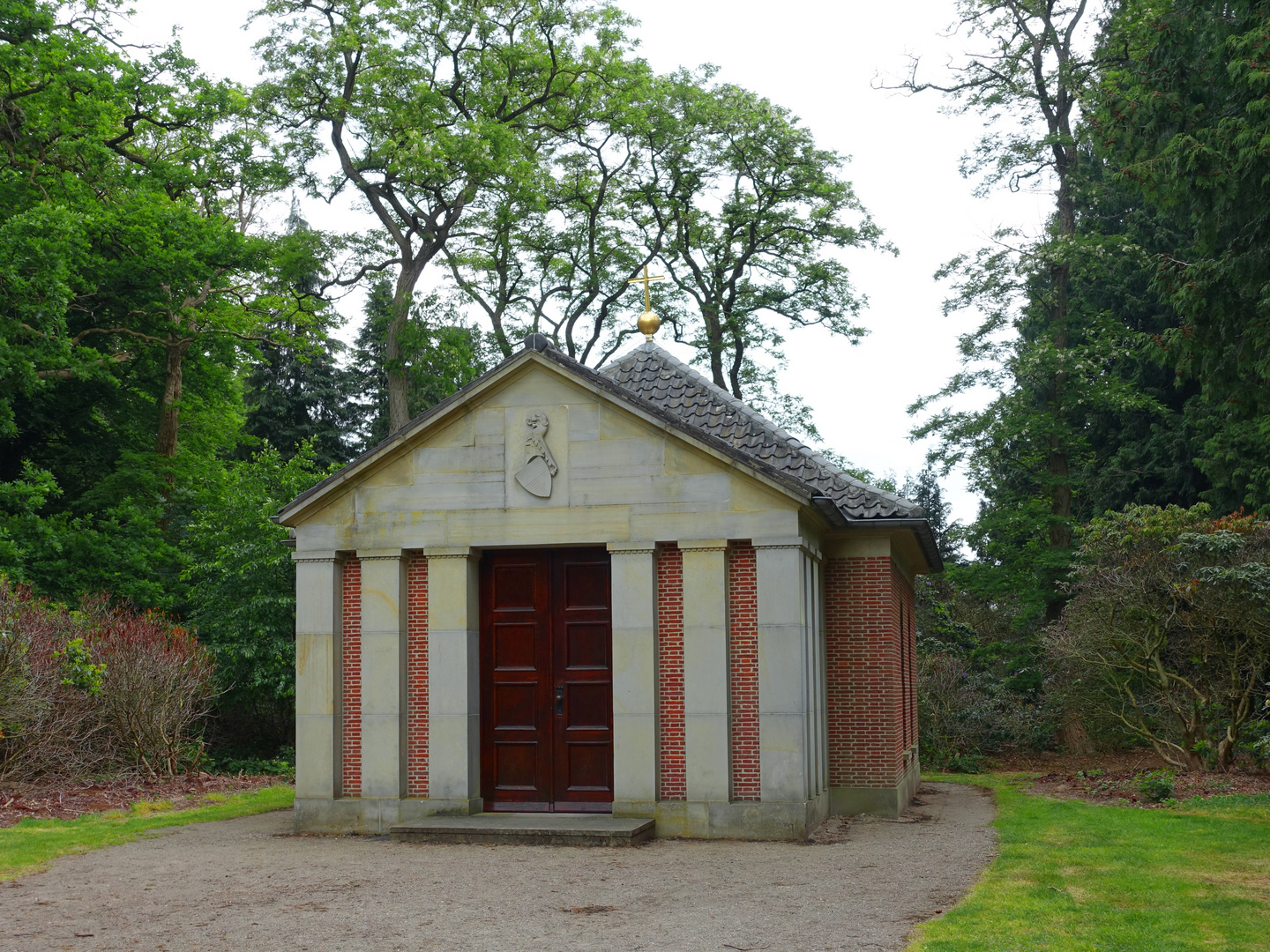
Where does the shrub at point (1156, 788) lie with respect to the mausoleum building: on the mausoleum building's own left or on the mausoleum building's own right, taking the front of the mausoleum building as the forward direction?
on the mausoleum building's own left

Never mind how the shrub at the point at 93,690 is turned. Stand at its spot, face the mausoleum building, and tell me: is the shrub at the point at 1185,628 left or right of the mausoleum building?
left

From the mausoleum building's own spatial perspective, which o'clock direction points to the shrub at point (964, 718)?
The shrub is roughly at 7 o'clock from the mausoleum building.

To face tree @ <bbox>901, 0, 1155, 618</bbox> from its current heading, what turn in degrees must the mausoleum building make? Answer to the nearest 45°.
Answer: approximately 135° to its left

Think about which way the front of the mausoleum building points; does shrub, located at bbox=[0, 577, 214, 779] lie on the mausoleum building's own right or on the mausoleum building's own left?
on the mausoleum building's own right

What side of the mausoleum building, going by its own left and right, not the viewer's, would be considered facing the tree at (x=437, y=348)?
back

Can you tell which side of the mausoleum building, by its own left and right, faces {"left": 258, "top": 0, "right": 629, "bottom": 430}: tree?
back

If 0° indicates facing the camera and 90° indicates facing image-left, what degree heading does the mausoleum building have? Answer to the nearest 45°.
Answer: approximately 0°

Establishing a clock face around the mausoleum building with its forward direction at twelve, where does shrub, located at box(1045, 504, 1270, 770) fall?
The shrub is roughly at 8 o'clock from the mausoleum building.

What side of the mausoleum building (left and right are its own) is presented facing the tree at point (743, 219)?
back
